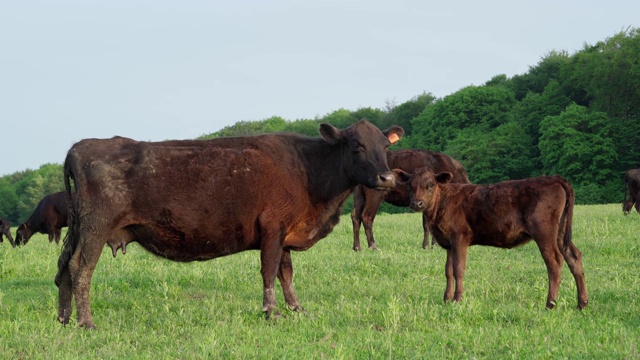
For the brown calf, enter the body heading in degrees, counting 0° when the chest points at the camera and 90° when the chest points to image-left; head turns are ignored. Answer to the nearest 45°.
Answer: approximately 90°

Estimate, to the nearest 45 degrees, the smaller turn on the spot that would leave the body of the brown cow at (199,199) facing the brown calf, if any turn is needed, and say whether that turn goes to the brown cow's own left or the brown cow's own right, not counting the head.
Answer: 0° — it already faces it

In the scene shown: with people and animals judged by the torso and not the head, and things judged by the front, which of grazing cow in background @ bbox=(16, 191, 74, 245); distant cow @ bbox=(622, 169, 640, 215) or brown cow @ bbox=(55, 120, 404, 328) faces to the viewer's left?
the grazing cow in background

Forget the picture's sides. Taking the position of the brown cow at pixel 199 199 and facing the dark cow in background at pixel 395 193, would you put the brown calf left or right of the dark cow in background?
right

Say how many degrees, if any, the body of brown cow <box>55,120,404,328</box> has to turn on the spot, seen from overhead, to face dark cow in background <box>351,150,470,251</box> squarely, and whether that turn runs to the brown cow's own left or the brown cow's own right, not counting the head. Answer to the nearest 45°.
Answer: approximately 45° to the brown cow's own left

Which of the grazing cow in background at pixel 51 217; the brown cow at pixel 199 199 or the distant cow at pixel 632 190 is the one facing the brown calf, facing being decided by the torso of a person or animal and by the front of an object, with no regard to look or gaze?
the brown cow

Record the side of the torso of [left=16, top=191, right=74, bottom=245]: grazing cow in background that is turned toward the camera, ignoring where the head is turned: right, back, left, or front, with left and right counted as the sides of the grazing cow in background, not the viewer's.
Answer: left

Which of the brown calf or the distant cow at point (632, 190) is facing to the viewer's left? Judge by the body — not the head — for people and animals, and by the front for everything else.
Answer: the brown calf
